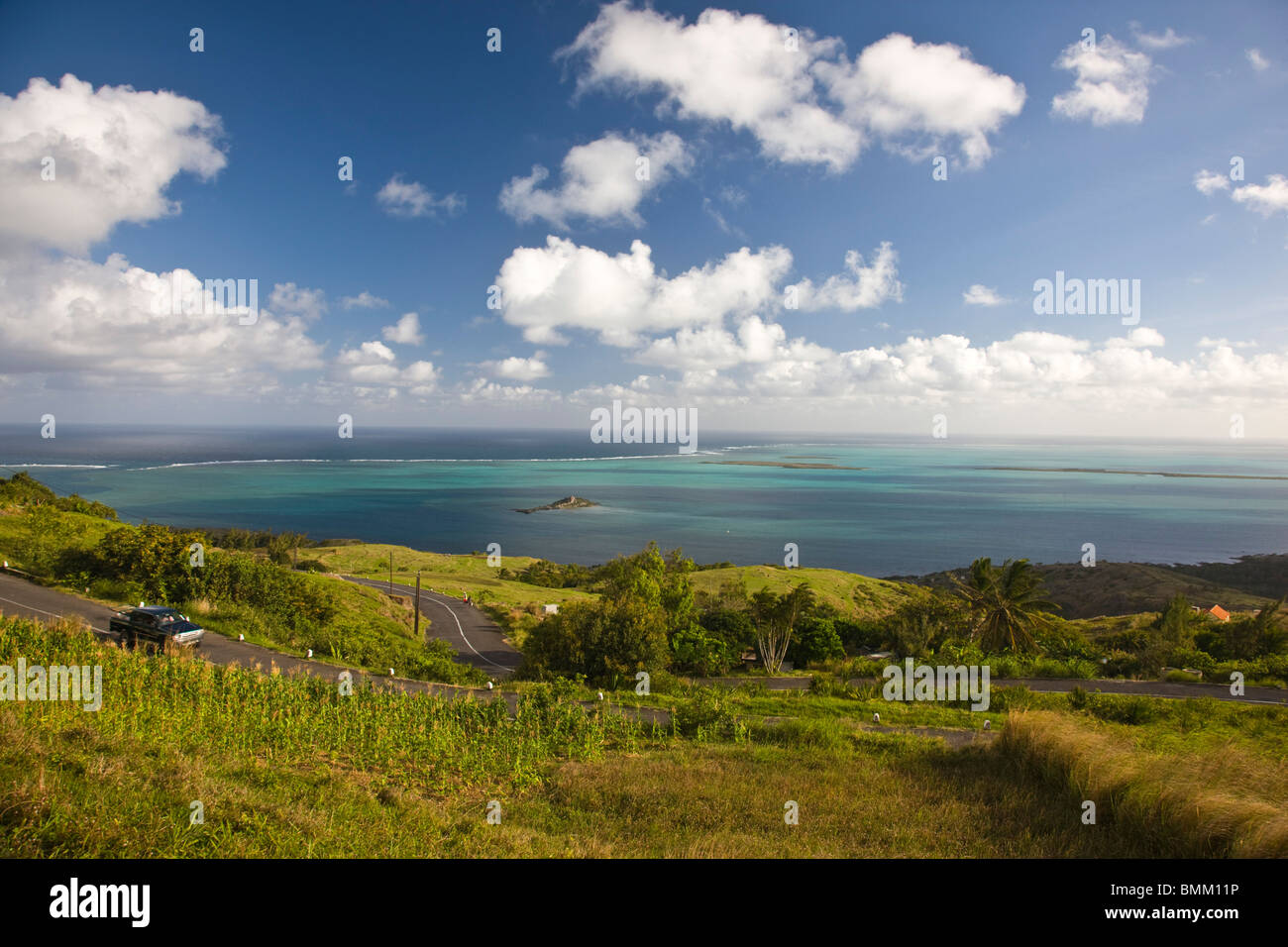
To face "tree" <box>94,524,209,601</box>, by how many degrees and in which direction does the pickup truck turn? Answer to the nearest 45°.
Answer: approximately 135° to its left

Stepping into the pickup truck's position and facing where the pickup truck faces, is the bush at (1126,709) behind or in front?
in front

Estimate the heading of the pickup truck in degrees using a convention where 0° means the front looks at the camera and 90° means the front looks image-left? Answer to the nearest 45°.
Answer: approximately 315°

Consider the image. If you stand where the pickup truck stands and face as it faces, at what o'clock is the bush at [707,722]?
The bush is roughly at 12 o'clock from the pickup truck.

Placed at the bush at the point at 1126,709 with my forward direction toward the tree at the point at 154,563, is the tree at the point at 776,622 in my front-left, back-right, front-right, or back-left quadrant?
front-right
